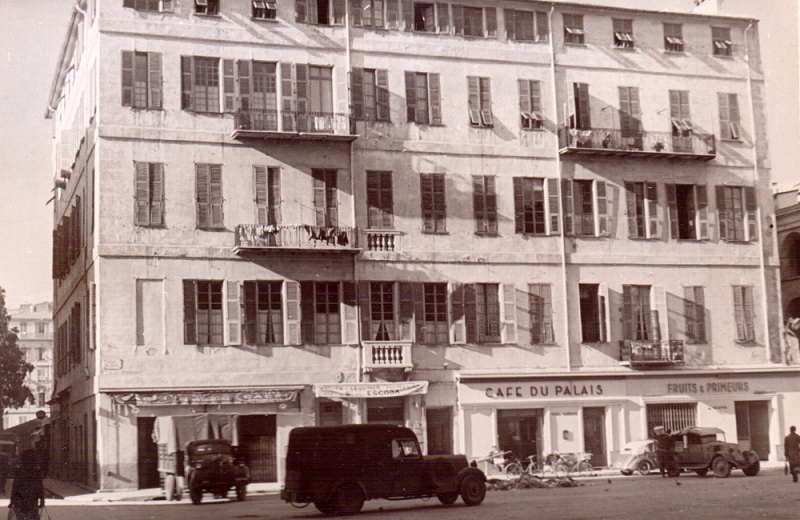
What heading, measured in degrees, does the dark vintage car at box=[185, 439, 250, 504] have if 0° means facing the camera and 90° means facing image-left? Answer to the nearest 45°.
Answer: approximately 315°

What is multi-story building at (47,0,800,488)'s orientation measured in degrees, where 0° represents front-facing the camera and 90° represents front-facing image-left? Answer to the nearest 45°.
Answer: approximately 0°

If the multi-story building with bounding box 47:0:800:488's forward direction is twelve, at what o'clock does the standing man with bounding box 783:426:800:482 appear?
The standing man is roughly at 10 o'clock from the multi-story building.

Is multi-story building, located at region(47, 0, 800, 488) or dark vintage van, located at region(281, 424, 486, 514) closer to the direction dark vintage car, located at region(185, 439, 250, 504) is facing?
the dark vintage van
